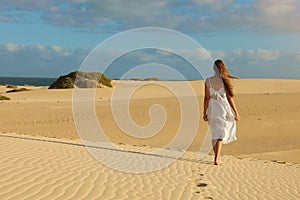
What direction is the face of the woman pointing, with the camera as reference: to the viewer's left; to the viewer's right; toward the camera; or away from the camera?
away from the camera

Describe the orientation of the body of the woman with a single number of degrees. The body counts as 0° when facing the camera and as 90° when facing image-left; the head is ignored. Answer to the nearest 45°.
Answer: approximately 180°
